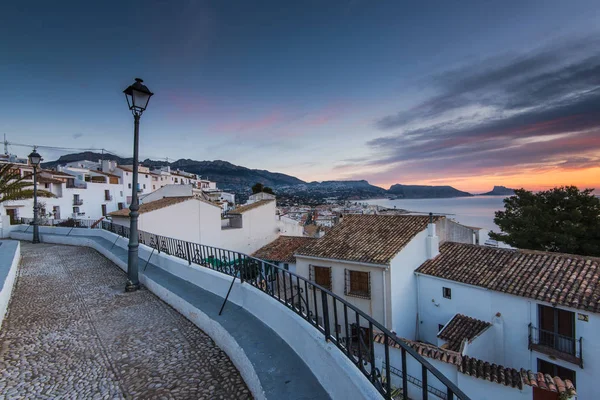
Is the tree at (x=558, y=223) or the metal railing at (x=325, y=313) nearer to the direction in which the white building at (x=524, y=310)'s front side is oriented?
the metal railing

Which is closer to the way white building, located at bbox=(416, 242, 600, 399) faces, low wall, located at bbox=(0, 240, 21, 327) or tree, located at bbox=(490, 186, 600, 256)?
the low wall

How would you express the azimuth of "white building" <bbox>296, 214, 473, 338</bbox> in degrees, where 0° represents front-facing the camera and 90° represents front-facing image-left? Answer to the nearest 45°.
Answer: approximately 45°

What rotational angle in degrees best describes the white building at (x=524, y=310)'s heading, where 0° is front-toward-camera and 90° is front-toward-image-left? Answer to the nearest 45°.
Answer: approximately 45°

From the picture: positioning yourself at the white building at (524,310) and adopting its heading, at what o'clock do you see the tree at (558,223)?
The tree is roughly at 5 o'clock from the white building.
